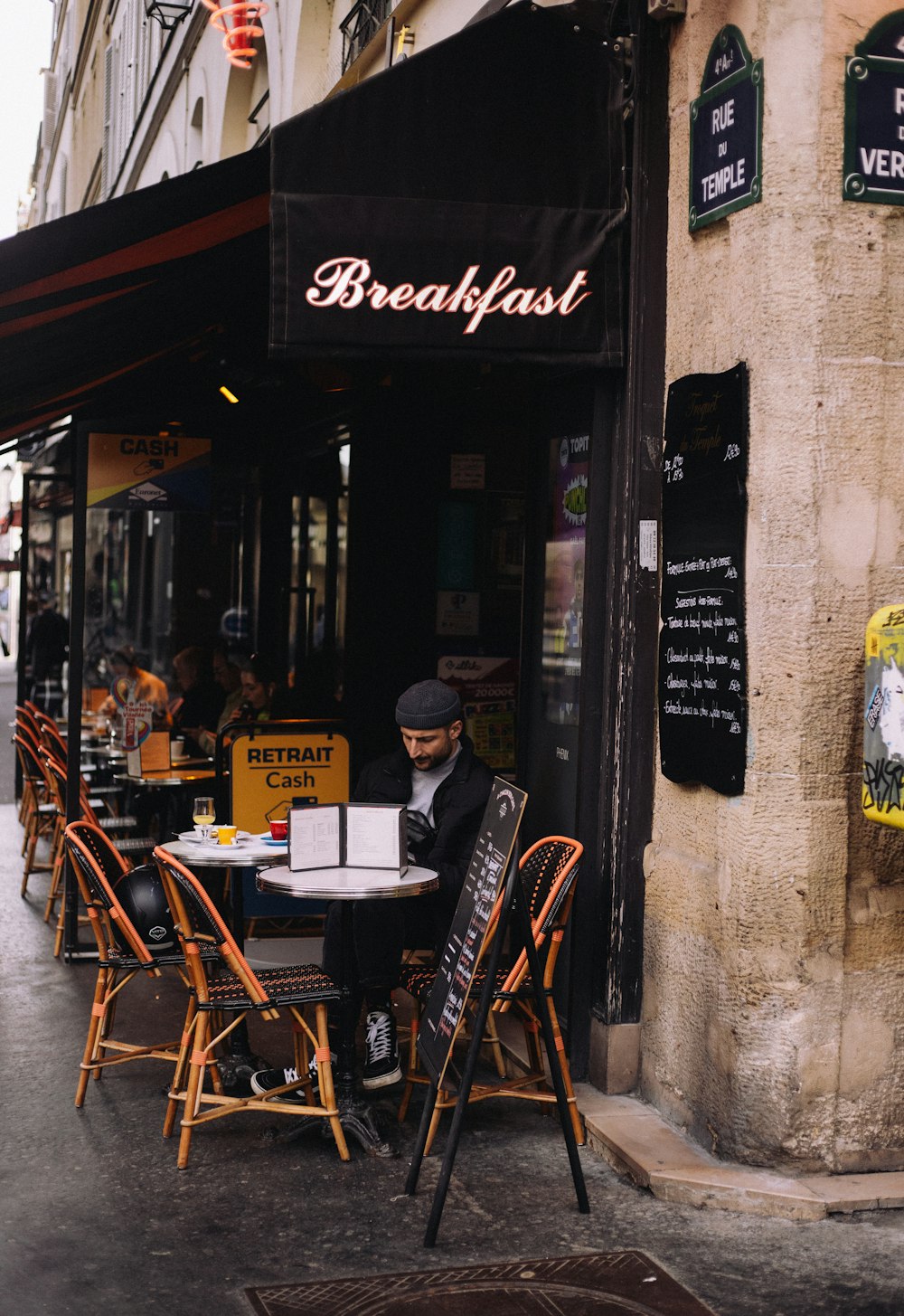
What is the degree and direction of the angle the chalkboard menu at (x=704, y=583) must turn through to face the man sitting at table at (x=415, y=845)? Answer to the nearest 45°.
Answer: approximately 90° to its right

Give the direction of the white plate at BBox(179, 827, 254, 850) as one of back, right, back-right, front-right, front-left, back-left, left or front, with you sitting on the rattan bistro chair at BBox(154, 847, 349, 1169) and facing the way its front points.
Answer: left

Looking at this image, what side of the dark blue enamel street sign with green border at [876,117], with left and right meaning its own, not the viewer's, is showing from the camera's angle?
front

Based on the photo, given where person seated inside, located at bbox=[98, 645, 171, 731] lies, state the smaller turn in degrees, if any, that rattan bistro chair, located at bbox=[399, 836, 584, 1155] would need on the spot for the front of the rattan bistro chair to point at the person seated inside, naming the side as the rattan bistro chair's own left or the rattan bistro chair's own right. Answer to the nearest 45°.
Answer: approximately 45° to the rattan bistro chair's own right

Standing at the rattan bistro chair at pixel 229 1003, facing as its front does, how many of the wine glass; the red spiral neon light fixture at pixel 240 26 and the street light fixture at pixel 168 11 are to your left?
3

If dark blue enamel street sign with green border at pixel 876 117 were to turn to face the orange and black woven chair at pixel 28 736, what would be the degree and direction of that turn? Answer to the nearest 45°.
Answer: approximately 135° to its right

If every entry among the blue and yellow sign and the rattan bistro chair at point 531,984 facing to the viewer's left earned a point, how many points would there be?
1

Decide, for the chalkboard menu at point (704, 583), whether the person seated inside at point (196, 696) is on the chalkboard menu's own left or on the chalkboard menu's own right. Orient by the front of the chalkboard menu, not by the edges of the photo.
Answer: on the chalkboard menu's own right

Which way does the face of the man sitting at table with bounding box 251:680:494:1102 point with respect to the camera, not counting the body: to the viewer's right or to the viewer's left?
to the viewer's left

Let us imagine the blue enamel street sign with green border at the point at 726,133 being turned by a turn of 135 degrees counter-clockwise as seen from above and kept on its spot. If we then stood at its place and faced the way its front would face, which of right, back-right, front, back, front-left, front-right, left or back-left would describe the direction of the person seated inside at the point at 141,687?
back-left

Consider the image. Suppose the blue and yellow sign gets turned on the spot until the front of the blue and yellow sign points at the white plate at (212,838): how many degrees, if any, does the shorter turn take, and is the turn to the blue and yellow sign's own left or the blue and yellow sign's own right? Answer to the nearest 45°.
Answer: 0° — it already faces it

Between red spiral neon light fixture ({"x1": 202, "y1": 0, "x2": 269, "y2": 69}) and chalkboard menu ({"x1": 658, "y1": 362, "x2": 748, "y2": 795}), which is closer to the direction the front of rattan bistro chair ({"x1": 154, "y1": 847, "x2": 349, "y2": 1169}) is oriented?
the chalkboard menu

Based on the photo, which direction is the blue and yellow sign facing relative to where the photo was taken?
toward the camera

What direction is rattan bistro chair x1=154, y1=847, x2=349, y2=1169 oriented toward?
to the viewer's right
